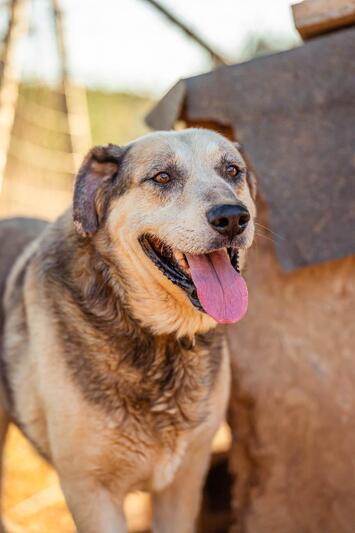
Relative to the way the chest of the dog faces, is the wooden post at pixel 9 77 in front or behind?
behind

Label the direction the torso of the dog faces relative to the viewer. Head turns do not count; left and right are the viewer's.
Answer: facing the viewer and to the right of the viewer

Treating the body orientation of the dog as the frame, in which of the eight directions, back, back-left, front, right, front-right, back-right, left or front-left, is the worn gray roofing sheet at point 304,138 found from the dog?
left

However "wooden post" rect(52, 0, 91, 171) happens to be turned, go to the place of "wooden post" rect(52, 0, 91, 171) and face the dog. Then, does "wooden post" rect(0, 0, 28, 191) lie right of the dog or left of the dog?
right

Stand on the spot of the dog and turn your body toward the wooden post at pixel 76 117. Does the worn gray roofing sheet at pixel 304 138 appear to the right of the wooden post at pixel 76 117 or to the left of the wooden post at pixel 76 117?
right

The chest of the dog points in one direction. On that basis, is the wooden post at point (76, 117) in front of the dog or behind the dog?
behind
